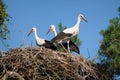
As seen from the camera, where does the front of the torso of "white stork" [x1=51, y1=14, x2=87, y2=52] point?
to the viewer's right

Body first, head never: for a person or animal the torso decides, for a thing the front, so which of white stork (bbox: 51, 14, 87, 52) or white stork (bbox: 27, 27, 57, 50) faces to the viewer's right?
white stork (bbox: 51, 14, 87, 52)

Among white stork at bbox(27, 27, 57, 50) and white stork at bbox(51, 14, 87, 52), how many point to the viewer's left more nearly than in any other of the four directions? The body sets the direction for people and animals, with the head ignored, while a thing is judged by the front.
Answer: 1

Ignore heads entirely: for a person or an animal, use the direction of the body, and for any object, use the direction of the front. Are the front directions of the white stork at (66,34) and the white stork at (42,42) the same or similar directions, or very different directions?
very different directions

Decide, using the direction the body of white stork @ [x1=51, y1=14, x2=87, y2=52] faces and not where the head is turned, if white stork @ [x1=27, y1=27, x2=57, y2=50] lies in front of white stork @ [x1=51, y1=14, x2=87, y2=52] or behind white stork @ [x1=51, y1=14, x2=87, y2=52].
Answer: behind

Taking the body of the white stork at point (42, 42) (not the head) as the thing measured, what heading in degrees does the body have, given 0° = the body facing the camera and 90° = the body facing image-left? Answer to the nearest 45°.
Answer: approximately 90°
